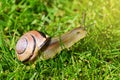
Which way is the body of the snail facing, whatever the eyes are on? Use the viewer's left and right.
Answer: facing to the right of the viewer
